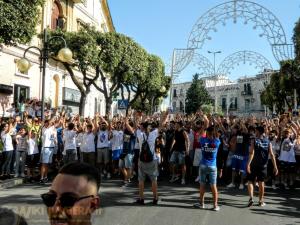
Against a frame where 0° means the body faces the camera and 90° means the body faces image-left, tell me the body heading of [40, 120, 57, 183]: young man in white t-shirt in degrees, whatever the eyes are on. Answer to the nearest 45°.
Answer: approximately 315°

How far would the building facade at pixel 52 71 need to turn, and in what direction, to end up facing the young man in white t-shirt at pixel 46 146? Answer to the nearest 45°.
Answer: approximately 45° to its right

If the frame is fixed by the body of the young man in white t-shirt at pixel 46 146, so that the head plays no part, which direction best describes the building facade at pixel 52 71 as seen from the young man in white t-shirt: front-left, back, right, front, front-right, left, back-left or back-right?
back-left

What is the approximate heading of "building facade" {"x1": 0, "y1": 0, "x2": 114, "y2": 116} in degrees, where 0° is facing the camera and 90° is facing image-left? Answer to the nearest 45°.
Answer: approximately 315°

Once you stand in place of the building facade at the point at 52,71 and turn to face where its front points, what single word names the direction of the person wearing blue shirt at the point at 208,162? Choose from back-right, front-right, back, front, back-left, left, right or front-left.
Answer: front-right

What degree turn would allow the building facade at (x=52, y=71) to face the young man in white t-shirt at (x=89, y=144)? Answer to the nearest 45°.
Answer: approximately 45° to its right
